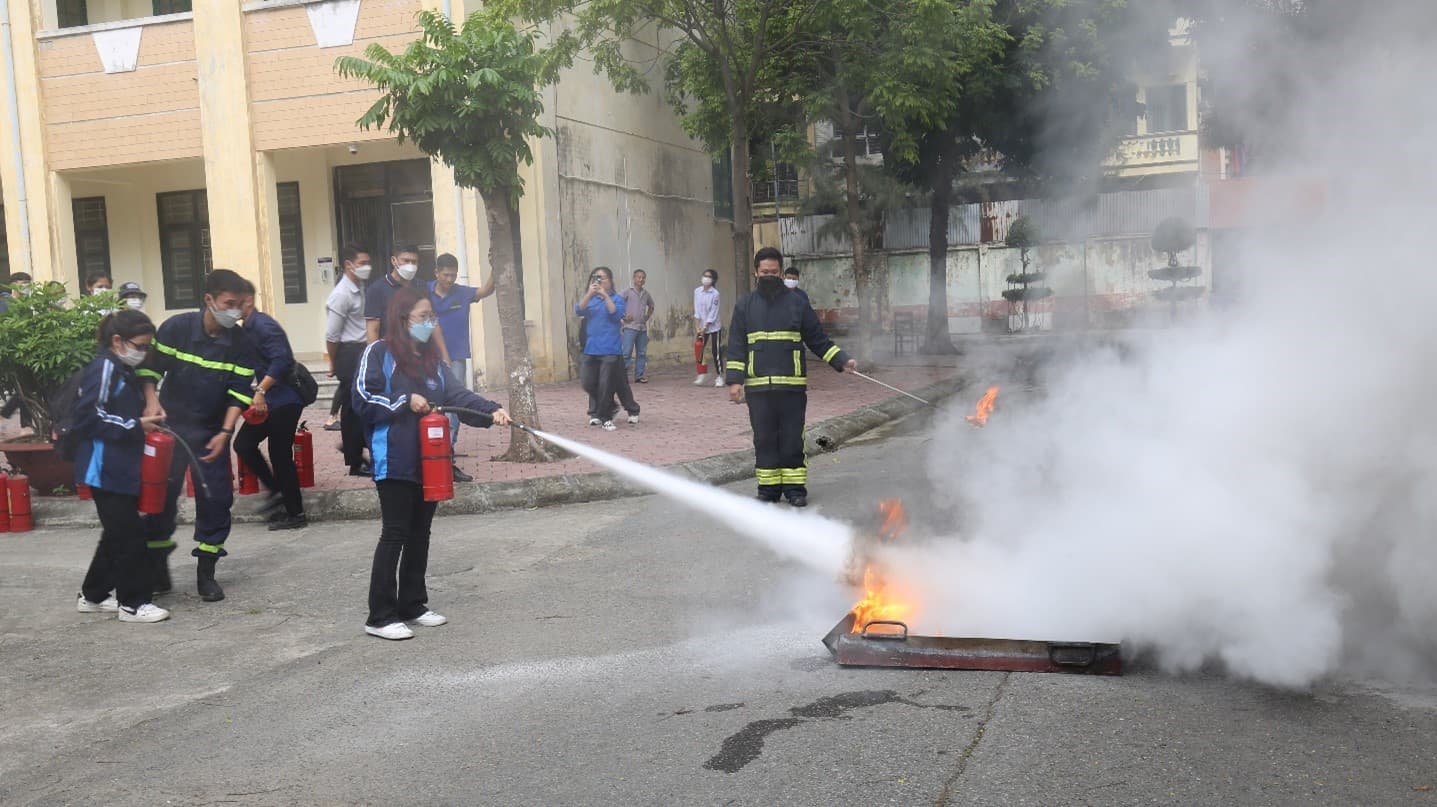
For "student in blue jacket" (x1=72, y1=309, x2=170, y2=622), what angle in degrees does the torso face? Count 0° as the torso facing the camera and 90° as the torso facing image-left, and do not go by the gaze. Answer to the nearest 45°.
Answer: approximately 270°

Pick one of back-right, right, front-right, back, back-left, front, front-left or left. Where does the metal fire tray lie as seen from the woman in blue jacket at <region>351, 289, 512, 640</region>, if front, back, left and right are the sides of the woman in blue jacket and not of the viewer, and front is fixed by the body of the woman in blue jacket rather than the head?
front

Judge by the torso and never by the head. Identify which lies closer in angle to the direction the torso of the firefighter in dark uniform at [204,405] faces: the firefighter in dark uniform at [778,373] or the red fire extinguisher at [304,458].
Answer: the firefighter in dark uniform

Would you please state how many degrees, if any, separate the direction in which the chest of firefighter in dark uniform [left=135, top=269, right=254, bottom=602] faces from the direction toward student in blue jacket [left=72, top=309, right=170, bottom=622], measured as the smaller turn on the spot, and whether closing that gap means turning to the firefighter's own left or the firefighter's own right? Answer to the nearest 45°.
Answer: approximately 90° to the firefighter's own right

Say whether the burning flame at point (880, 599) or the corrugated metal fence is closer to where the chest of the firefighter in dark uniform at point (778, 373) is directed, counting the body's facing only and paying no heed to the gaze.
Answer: the burning flame

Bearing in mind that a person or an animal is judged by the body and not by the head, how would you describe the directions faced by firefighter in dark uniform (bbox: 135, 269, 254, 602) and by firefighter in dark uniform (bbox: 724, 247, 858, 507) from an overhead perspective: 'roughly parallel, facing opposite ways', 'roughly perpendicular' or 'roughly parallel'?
roughly parallel

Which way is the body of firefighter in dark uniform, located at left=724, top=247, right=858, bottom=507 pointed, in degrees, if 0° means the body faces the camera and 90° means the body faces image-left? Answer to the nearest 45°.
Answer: approximately 0°

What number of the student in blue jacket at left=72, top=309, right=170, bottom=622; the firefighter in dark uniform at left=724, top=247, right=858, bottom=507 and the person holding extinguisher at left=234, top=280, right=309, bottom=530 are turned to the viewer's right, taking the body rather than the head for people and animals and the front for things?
1

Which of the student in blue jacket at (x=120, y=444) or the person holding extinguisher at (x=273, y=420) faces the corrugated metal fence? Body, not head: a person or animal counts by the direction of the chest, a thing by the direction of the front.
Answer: the student in blue jacket
